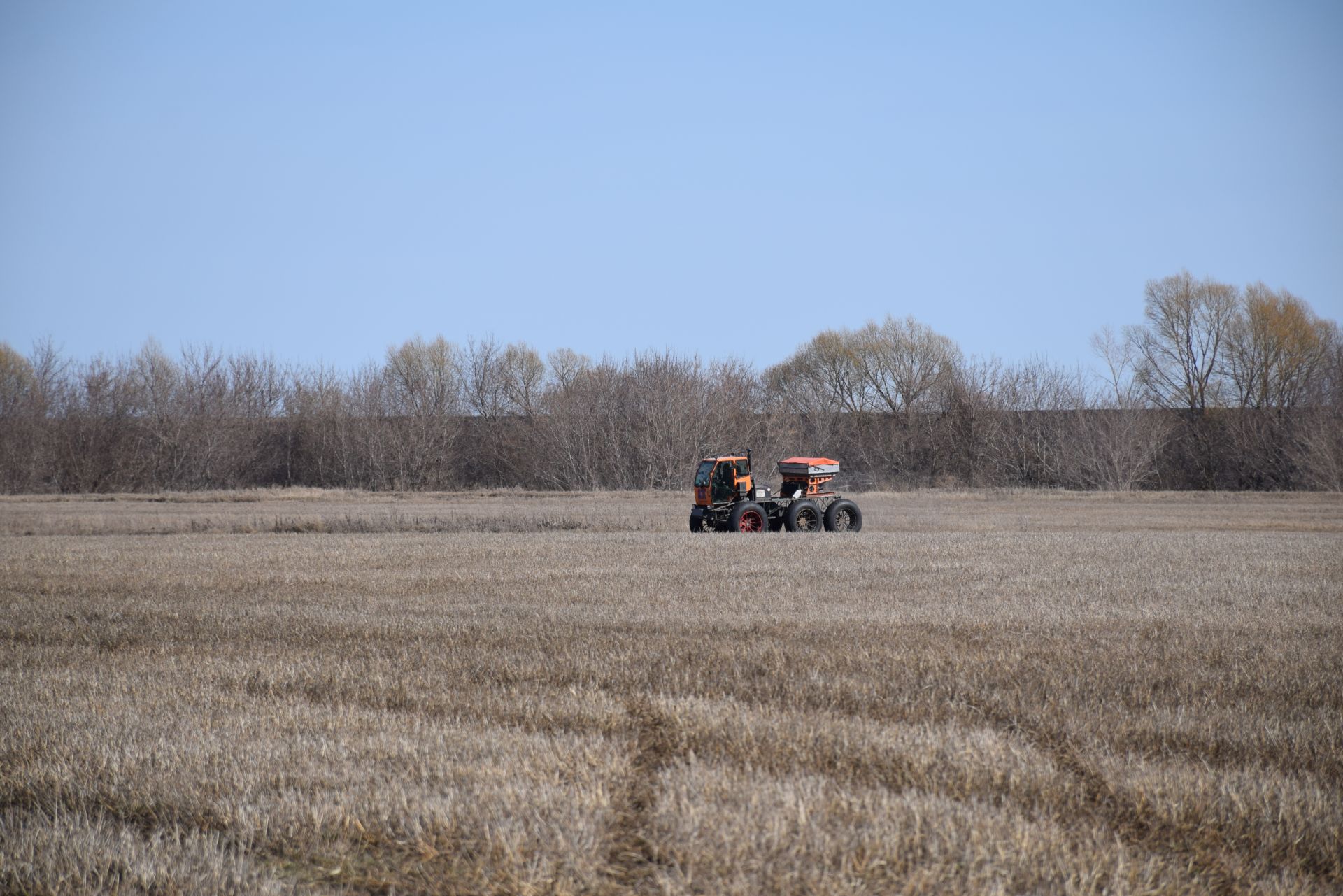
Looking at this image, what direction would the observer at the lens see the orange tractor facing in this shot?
facing the viewer and to the left of the viewer
